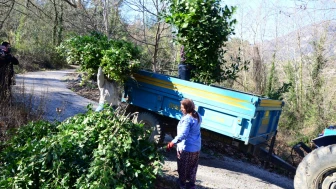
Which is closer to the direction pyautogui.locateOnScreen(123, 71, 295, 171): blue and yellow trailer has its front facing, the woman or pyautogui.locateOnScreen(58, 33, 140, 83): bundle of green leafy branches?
the woman

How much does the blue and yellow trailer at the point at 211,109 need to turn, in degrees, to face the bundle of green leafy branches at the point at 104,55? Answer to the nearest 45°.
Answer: approximately 135° to its right

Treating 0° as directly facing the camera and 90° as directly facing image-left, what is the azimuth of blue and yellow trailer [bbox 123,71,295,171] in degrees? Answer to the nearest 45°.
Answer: approximately 315°

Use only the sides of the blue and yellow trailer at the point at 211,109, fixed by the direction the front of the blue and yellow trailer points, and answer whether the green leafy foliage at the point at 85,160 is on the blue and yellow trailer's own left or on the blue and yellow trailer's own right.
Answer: on the blue and yellow trailer's own right

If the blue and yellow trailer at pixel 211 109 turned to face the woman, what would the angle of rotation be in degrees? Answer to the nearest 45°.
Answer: approximately 45° to its right
